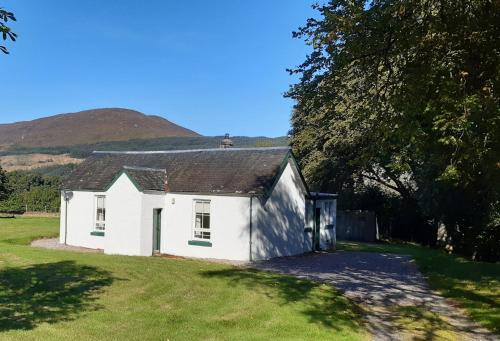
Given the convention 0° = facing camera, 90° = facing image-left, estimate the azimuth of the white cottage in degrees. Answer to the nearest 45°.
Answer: approximately 45°

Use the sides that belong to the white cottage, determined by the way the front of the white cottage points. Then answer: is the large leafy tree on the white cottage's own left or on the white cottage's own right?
on the white cottage's own left

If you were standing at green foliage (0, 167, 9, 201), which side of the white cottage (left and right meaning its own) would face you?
right
